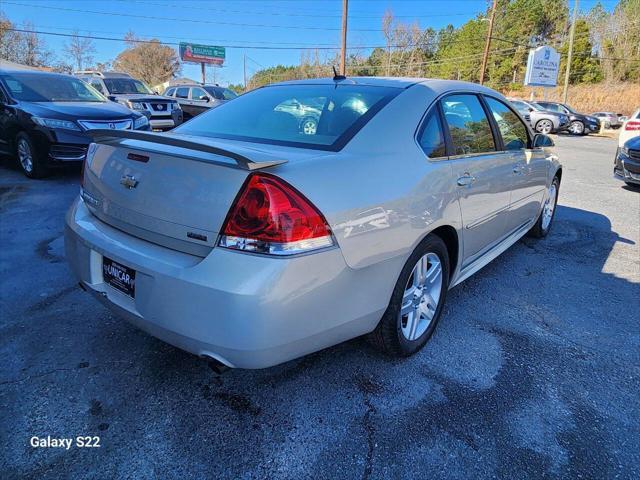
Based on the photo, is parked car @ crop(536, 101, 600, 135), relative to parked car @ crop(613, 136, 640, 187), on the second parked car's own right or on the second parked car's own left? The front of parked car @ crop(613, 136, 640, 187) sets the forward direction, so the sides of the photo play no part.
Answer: on the second parked car's own right

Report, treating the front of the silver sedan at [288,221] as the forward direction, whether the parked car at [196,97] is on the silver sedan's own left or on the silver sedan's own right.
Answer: on the silver sedan's own left

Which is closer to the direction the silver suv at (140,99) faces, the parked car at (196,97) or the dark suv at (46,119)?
the dark suv

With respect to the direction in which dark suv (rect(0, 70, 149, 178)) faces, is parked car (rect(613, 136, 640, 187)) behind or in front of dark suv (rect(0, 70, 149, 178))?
in front

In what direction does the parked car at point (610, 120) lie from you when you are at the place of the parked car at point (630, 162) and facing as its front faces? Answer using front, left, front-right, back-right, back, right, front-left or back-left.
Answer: back-right

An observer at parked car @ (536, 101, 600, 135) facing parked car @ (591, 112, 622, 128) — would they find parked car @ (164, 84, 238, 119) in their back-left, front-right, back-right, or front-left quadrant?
back-left

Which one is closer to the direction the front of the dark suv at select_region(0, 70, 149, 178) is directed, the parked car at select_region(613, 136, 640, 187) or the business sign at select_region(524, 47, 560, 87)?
the parked car

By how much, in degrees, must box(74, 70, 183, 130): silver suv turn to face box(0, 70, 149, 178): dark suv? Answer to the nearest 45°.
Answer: approximately 45° to its right

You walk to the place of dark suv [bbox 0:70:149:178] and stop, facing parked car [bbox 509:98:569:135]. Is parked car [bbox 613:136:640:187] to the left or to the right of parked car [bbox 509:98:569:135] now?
right
